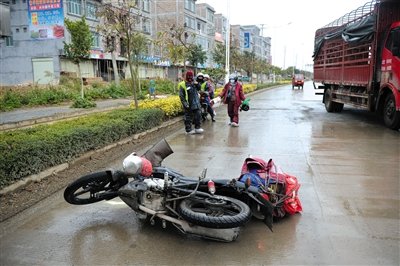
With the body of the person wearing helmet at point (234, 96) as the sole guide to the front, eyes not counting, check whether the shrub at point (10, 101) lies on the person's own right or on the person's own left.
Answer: on the person's own right

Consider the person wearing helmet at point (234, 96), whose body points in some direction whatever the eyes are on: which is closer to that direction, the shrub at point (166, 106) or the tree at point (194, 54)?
the shrub

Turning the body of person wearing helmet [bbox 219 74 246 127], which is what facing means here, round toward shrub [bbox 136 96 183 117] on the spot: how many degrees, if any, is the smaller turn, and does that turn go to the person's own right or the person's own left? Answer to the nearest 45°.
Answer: approximately 90° to the person's own right

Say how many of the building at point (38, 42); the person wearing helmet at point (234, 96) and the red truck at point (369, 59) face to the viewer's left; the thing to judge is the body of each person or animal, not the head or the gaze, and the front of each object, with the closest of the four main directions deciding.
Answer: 0

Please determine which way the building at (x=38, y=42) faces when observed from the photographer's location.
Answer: facing the viewer and to the right of the viewer

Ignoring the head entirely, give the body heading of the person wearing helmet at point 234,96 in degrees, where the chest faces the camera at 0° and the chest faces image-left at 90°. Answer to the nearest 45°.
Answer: approximately 0°

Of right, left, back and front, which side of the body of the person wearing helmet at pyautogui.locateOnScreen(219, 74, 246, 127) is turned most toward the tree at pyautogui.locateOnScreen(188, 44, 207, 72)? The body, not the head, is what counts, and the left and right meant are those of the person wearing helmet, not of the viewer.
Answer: back

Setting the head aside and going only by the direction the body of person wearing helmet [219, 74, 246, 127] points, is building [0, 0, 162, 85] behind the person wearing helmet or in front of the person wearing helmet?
behind

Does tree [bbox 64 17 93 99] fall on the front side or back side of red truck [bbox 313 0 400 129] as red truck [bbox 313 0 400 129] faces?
on the back side

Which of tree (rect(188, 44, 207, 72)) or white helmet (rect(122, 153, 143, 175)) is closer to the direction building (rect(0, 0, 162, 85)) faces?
the tree

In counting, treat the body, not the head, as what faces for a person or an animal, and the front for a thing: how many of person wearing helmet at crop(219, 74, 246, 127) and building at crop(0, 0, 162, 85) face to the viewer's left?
0

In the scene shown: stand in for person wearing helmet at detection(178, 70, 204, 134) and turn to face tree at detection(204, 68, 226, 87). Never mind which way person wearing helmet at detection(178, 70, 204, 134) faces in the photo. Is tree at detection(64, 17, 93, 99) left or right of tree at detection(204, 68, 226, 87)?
left

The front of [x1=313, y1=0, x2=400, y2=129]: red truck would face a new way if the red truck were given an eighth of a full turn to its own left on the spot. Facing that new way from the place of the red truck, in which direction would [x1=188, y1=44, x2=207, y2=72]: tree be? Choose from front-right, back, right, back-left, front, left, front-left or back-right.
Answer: back-left

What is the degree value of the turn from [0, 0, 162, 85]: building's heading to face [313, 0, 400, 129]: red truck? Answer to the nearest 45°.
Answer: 0° — it already faces it

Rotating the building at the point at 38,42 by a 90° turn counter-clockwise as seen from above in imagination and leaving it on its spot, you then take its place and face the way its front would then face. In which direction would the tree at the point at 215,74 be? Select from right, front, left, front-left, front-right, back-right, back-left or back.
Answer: right

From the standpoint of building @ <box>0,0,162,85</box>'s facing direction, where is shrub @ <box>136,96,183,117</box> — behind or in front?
in front

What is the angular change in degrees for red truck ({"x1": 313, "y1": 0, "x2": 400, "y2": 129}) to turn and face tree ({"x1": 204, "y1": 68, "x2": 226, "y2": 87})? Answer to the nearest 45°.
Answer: approximately 180°

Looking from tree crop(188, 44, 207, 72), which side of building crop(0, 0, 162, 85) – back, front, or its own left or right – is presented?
left

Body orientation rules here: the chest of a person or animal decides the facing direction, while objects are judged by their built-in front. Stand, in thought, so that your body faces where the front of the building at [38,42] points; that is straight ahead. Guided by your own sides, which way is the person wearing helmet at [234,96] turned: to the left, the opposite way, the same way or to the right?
to the right
